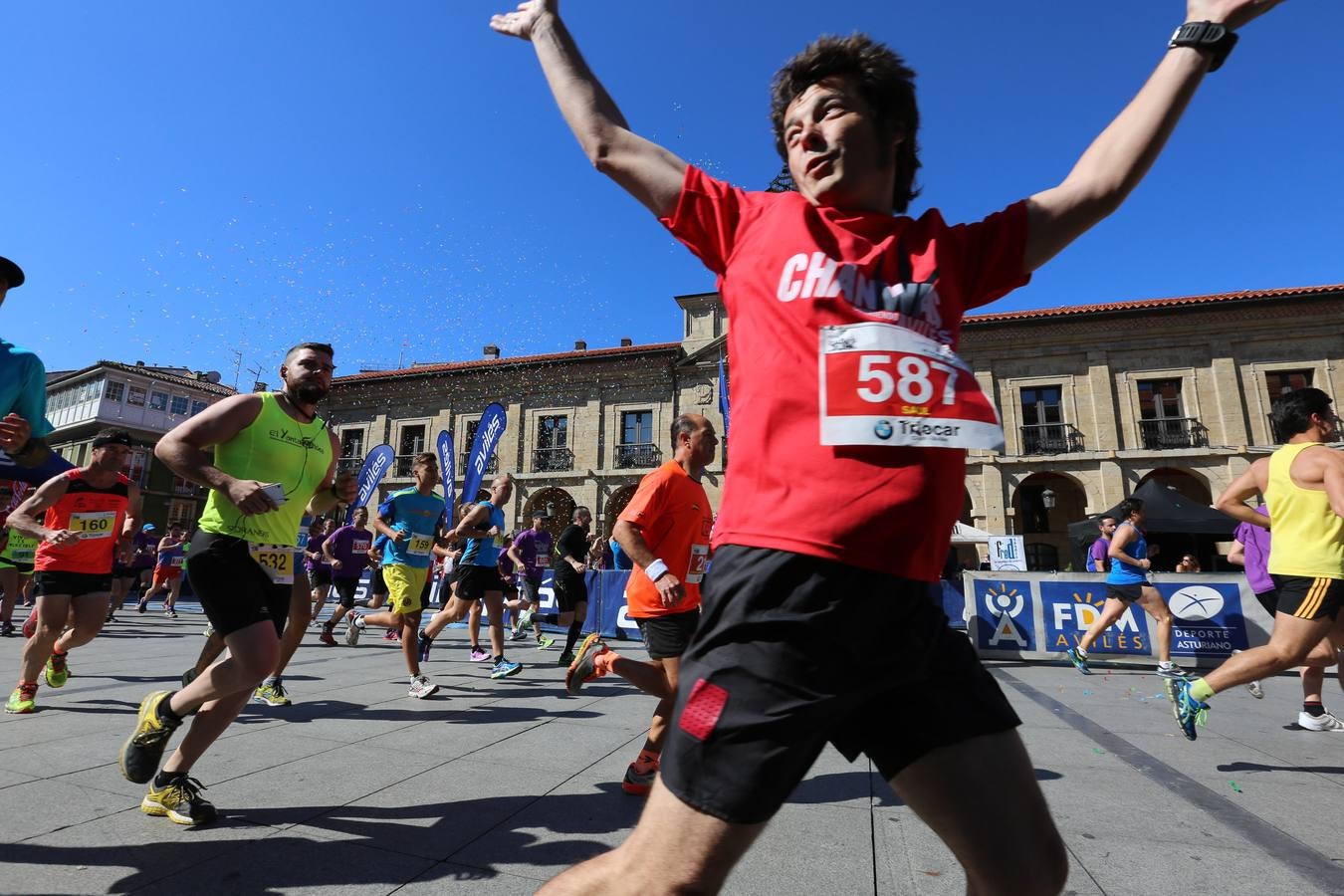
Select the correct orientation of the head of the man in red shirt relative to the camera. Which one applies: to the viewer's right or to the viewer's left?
to the viewer's left

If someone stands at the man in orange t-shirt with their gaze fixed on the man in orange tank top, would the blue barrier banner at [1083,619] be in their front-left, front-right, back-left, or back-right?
back-right

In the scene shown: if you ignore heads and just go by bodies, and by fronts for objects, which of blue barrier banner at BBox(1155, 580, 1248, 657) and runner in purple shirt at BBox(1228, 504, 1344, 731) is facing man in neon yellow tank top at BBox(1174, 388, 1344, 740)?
the blue barrier banner

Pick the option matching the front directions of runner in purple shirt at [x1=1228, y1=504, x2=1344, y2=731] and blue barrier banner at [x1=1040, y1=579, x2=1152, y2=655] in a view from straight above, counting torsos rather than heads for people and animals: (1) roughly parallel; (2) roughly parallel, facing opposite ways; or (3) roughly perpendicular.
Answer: roughly perpendicular

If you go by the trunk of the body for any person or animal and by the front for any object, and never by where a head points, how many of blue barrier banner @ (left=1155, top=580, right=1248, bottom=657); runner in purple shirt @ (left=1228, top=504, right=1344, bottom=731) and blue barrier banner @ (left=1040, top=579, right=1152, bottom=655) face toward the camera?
2

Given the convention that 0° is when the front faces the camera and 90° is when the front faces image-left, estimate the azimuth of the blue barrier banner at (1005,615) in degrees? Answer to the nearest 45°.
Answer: approximately 0°

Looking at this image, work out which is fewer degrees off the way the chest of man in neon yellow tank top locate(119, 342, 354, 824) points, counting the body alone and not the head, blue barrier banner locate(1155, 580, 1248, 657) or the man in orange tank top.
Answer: the blue barrier banner

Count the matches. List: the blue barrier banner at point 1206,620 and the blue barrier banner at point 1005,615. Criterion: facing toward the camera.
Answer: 2
